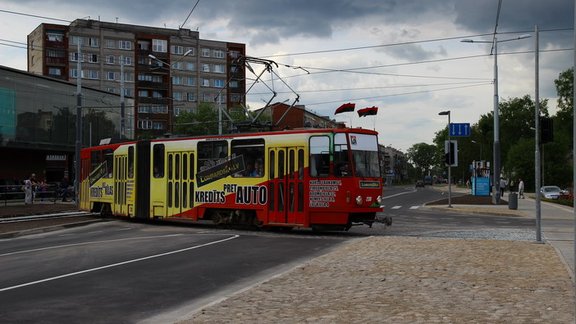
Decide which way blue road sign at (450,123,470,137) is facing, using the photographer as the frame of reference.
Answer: facing the viewer

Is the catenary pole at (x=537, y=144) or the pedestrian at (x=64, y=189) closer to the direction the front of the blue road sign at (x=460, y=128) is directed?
the catenary pole

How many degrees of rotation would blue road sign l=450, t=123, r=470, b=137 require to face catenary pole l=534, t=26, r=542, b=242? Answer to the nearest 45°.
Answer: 0° — it already faces it

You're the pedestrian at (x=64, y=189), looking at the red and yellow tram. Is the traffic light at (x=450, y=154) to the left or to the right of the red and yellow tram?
left

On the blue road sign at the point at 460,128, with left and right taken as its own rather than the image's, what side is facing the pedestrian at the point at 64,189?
right

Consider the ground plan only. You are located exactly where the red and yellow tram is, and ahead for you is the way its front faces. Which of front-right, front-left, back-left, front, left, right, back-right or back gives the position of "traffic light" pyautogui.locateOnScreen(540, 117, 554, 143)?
front

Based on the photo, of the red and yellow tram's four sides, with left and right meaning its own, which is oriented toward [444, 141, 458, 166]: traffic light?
left

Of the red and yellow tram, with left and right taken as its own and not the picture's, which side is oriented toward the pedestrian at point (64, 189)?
back

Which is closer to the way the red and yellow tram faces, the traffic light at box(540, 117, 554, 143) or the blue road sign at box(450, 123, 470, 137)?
the traffic light

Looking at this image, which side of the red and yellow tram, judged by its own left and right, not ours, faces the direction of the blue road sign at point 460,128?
left

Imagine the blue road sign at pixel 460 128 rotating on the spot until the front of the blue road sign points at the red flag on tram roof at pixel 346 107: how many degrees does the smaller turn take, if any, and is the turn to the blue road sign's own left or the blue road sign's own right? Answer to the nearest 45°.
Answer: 0° — it already faces it

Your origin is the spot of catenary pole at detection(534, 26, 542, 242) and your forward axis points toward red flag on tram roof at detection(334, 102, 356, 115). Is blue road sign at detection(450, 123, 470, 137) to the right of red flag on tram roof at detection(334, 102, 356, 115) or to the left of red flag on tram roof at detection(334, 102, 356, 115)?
right

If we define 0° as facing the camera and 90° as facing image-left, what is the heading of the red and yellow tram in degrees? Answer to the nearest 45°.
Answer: approximately 315°

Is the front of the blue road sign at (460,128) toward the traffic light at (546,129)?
yes
